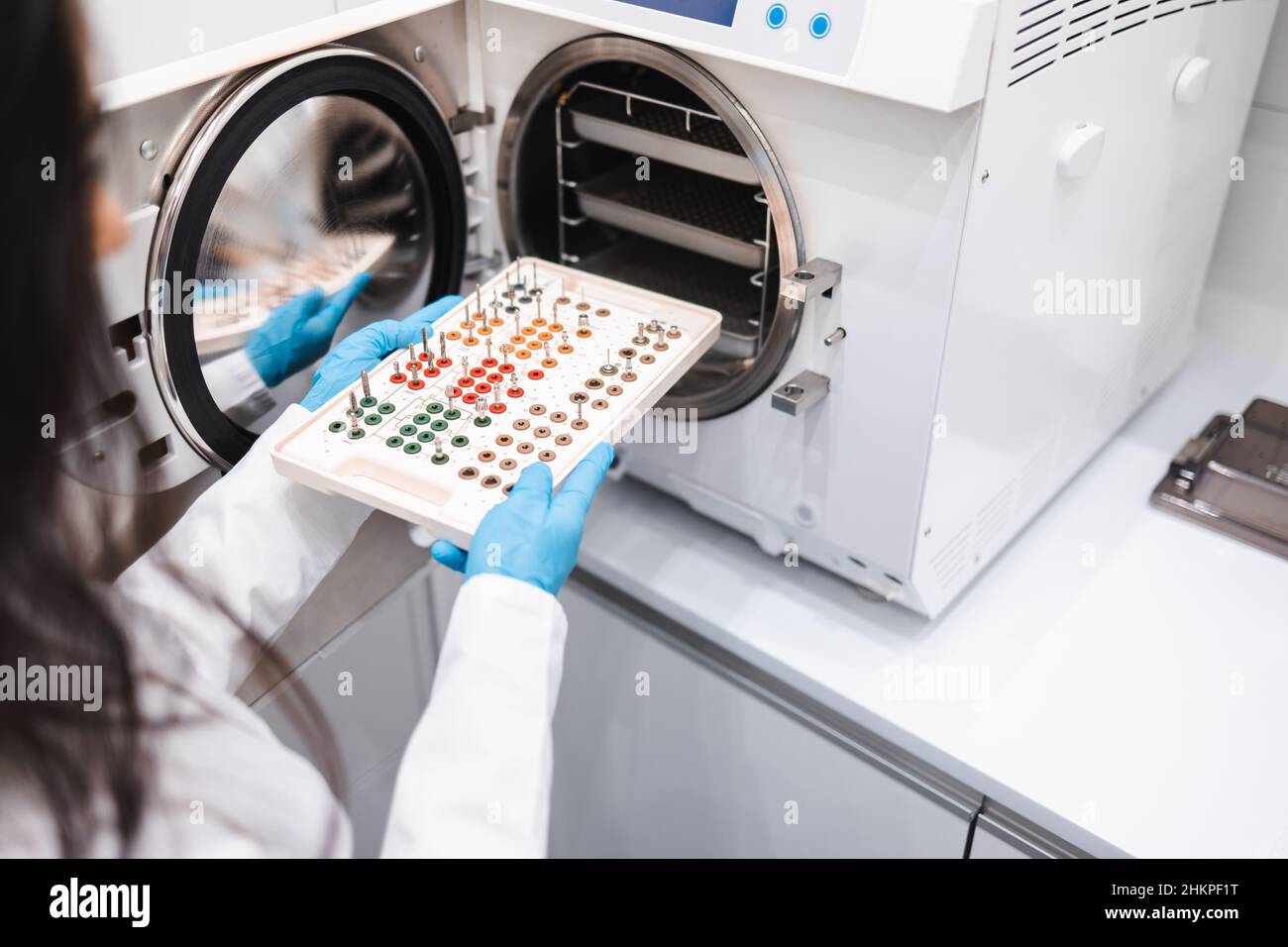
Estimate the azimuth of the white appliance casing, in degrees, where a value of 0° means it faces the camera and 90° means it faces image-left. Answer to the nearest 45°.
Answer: approximately 45°
